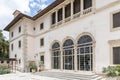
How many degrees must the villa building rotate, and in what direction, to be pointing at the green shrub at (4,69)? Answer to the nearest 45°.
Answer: approximately 90° to its right

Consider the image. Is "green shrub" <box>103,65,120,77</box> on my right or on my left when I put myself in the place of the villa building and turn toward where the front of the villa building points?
on my left

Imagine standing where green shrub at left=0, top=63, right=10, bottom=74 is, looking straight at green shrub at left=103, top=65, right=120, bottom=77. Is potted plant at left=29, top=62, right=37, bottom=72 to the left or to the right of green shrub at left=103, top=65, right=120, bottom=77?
left

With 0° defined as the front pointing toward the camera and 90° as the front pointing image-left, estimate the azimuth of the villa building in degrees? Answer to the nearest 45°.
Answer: approximately 45°
